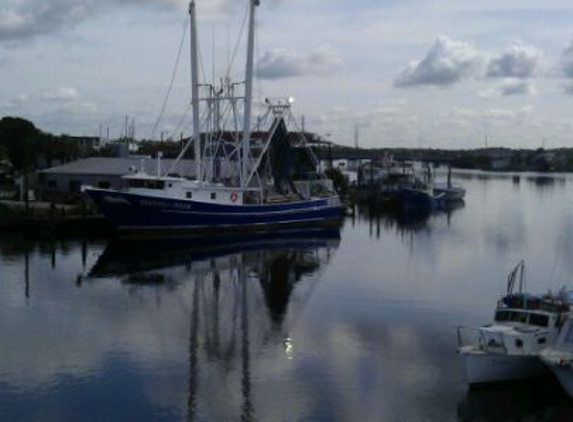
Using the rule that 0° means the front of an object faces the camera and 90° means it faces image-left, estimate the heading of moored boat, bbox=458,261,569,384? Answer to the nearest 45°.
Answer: approximately 45°
